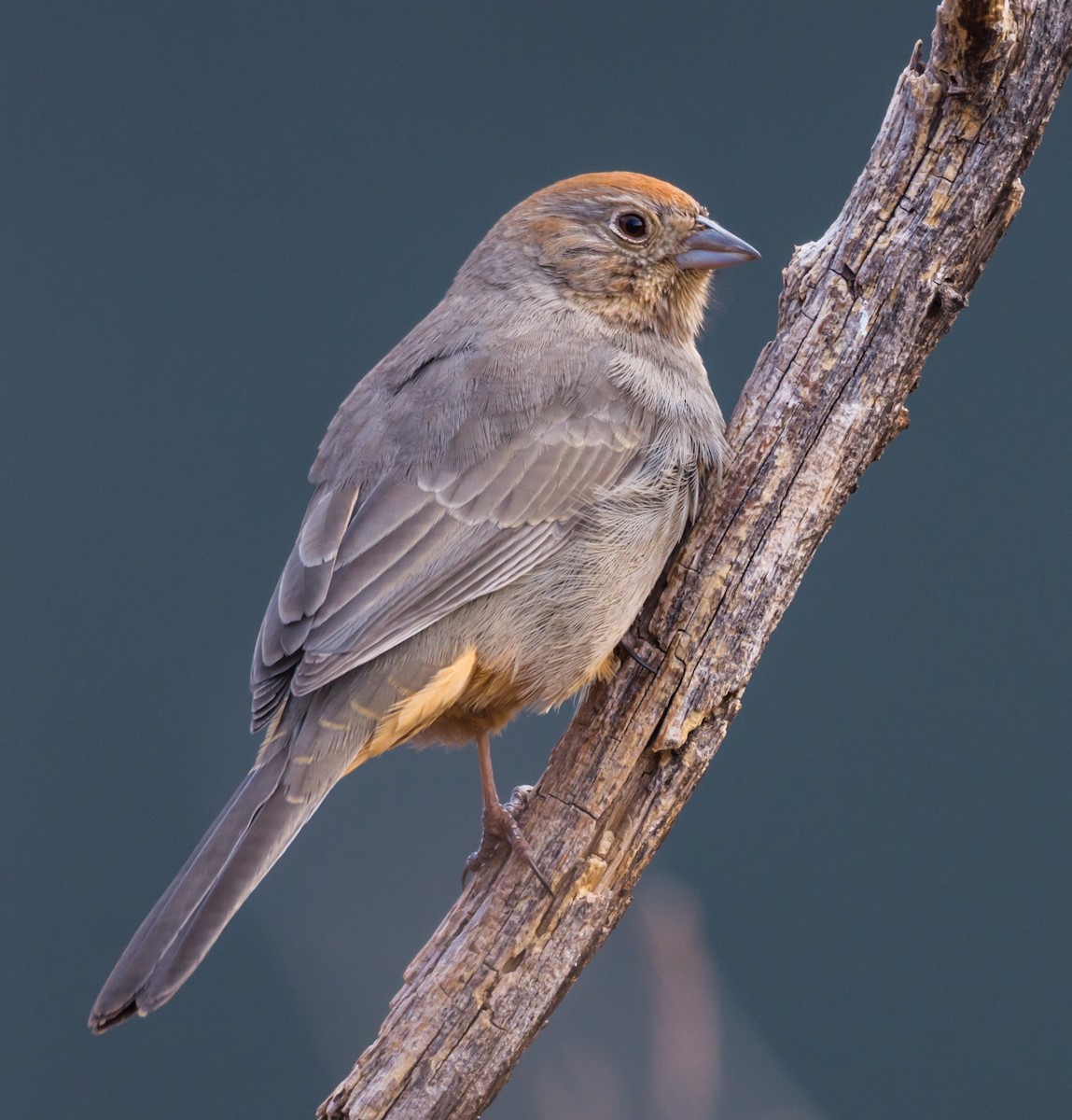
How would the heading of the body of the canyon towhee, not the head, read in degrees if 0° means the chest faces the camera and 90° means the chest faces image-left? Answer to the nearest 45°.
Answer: approximately 270°
